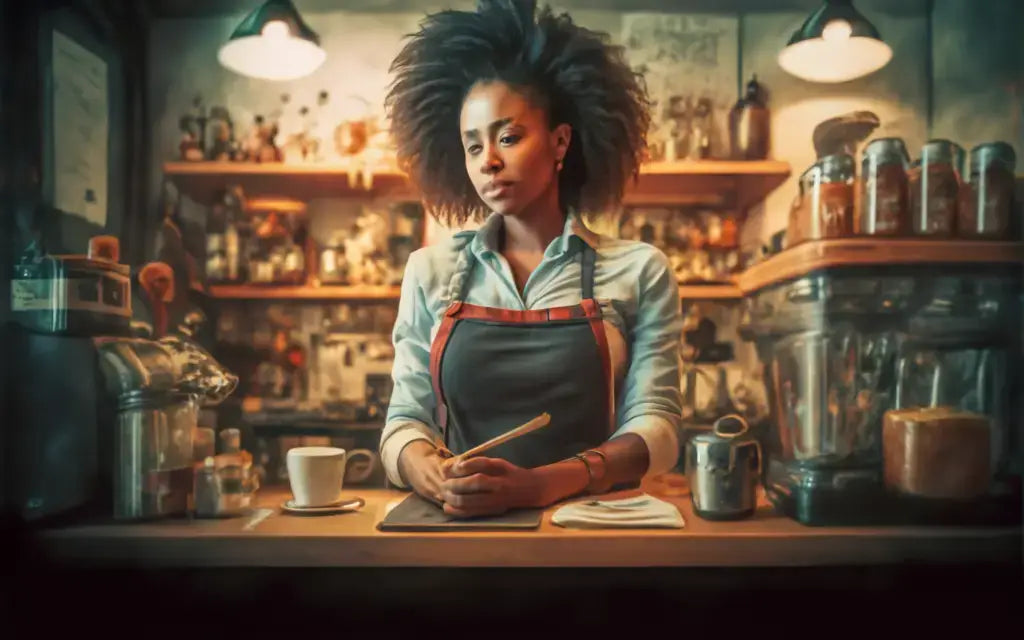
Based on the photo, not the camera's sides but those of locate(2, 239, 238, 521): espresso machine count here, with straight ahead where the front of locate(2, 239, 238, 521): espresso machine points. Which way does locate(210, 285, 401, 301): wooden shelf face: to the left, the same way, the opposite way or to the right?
to the right

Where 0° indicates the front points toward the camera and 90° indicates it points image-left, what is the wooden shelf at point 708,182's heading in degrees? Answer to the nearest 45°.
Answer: approximately 0°

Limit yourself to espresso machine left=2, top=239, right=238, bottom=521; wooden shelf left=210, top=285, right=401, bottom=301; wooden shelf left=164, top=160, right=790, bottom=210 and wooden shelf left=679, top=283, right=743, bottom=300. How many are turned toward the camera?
3

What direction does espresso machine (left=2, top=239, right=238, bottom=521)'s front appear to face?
to the viewer's right

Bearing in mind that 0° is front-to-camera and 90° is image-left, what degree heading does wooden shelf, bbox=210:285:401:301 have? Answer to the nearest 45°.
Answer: approximately 0°

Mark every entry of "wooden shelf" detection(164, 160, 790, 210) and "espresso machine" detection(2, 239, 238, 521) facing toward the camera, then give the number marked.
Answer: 1
